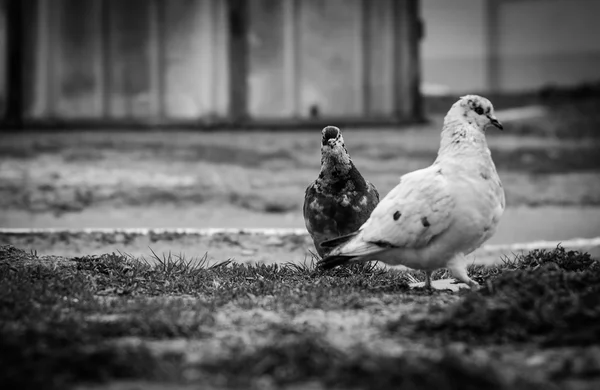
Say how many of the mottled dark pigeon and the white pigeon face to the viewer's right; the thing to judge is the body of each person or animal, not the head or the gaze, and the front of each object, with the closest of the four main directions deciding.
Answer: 1

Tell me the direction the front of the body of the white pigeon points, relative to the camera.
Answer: to the viewer's right

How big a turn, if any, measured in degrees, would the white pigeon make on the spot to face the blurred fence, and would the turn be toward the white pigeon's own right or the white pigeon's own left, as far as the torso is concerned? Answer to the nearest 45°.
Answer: approximately 90° to the white pigeon's own left

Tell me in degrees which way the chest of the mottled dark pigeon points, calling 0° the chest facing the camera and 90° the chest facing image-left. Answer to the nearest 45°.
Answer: approximately 0°

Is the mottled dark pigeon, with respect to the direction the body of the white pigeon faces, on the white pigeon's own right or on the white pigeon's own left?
on the white pigeon's own left

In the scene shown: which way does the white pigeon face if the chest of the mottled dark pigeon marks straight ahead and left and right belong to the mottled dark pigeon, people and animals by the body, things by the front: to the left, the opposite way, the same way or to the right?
to the left
